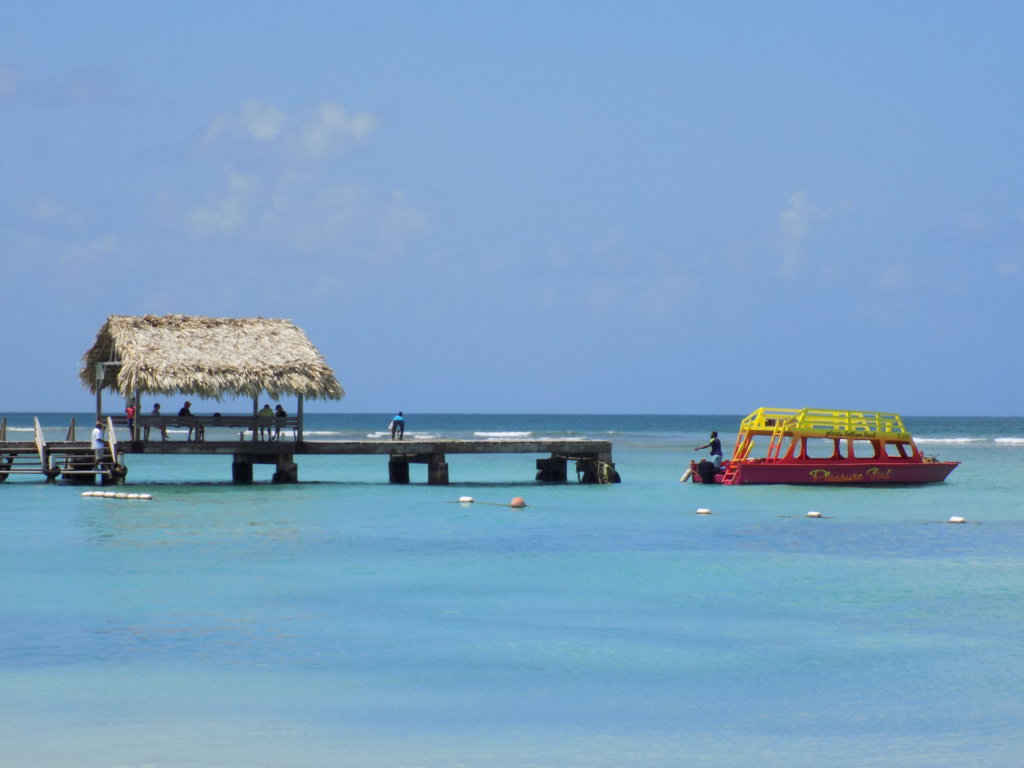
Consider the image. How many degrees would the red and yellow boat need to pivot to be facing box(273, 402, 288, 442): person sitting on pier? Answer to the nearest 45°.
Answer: approximately 180°

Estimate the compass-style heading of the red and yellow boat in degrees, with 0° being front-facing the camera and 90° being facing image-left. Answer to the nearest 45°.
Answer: approximately 270°

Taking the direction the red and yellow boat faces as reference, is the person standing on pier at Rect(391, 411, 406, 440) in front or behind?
behind

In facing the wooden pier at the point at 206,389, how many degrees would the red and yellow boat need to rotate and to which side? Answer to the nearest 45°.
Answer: approximately 180°

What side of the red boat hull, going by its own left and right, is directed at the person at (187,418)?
back

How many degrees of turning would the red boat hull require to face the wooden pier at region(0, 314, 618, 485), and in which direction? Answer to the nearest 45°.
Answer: approximately 180°

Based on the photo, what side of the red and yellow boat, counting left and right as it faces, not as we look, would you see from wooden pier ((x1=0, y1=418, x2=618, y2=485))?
back

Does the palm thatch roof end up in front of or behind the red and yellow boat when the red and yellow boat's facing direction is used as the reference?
behind

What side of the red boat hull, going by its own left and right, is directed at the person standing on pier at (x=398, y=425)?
back

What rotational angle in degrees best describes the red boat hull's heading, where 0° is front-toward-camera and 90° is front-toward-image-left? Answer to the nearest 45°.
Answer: approximately 270°
